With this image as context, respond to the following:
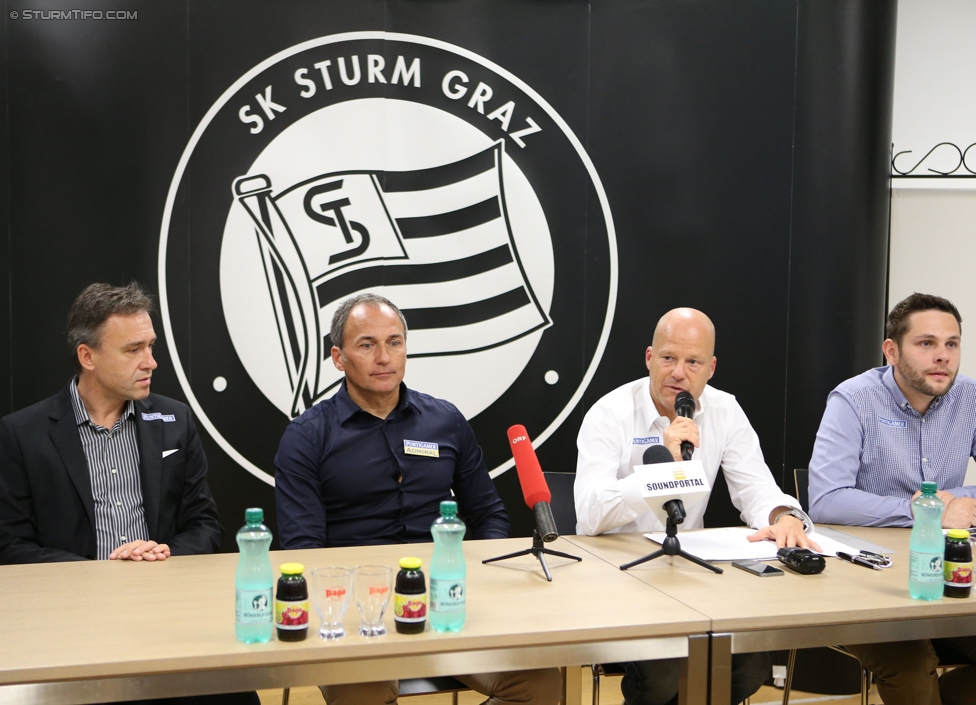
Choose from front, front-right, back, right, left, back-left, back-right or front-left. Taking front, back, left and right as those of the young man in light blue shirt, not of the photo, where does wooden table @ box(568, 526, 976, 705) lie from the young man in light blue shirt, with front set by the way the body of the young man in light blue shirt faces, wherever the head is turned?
front-right

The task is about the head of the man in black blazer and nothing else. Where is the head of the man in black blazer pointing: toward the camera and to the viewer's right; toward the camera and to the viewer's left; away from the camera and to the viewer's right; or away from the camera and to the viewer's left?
toward the camera and to the viewer's right

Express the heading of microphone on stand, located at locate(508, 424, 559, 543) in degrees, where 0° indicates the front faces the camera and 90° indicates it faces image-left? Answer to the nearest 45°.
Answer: approximately 135°

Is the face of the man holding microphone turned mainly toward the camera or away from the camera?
toward the camera

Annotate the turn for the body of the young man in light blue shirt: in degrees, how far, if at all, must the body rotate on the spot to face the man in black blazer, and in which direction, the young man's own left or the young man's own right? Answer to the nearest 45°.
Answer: approximately 90° to the young man's own right

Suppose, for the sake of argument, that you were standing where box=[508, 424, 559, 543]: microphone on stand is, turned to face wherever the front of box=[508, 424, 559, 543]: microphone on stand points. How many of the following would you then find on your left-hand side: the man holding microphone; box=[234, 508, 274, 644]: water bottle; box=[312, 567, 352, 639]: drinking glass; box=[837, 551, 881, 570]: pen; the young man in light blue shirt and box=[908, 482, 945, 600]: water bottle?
2

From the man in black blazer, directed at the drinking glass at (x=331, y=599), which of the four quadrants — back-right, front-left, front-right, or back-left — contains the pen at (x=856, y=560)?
front-left

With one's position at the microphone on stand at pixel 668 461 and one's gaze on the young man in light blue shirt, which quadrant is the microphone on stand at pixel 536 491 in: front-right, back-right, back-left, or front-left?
back-left

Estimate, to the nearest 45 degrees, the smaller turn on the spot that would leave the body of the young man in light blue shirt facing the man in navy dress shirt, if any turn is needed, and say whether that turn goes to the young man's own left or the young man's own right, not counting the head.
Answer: approximately 90° to the young man's own right

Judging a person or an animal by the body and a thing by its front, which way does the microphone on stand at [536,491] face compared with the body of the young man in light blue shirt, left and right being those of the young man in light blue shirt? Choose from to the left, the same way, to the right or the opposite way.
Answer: the opposite way

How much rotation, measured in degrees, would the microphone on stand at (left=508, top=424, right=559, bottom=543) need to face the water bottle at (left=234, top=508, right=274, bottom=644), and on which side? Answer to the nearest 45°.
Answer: approximately 90° to its left
